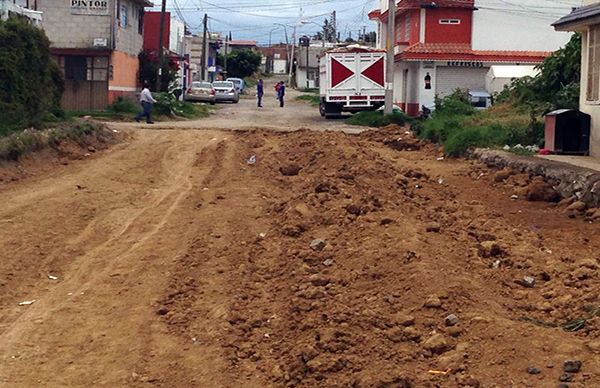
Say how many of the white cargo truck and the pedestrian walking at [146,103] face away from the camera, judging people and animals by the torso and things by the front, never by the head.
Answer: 1

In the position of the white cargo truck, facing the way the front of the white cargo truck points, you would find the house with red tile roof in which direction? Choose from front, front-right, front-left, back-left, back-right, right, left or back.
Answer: front-right

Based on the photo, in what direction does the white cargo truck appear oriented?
away from the camera

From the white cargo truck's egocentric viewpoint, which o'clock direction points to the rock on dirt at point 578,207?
The rock on dirt is roughly at 6 o'clock from the white cargo truck.

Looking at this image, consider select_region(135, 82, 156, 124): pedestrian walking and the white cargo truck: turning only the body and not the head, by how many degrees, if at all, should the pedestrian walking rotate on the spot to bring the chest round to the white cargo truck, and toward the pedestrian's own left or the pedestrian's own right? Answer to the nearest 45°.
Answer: approximately 45° to the pedestrian's own left

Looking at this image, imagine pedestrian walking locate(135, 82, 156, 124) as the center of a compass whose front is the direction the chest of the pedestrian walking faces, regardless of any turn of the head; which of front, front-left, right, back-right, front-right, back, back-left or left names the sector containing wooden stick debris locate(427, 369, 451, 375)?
right

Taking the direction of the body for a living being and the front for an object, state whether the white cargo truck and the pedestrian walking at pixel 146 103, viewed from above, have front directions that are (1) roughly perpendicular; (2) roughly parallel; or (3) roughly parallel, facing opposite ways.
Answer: roughly perpendicular

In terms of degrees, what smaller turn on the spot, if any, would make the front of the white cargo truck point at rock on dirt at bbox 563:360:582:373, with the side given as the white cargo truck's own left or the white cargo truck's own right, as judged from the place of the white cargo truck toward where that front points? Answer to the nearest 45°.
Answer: approximately 180°

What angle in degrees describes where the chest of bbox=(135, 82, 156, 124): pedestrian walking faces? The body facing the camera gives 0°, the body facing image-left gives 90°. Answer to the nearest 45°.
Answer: approximately 270°

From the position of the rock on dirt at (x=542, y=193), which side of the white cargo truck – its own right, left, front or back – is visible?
back

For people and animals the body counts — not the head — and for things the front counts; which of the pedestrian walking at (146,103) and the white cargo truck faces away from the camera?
the white cargo truck

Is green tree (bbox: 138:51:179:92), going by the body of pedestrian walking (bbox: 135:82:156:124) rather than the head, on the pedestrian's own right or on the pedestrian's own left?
on the pedestrian's own left
